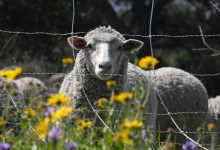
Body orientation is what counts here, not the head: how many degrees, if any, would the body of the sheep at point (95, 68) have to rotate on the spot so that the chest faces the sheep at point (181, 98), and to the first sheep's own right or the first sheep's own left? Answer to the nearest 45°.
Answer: approximately 135° to the first sheep's own left

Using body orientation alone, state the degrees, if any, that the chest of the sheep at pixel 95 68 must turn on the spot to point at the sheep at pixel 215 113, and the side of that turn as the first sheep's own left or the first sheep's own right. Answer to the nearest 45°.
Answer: approximately 135° to the first sheep's own left

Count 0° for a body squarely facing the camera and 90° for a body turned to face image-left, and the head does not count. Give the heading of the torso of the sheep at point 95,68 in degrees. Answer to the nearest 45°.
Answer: approximately 0°
